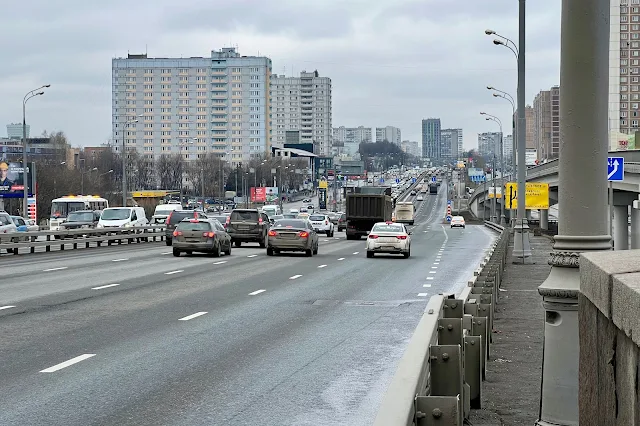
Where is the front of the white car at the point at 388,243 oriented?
away from the camera

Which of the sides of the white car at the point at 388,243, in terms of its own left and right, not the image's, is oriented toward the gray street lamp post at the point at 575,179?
back

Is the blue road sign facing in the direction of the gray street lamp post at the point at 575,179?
yes

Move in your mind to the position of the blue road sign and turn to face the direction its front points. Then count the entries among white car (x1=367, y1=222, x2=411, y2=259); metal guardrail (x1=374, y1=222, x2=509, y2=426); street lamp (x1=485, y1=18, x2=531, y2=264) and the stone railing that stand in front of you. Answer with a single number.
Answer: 2

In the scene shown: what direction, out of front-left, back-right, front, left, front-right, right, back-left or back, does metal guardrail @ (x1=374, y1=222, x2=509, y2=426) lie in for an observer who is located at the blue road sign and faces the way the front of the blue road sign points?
front

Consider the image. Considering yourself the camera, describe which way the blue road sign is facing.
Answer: facing the viewer

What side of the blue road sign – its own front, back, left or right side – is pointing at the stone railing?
front

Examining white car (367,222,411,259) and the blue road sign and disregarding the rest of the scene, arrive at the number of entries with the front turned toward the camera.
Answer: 1

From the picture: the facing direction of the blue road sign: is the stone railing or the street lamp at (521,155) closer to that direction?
the stone railing

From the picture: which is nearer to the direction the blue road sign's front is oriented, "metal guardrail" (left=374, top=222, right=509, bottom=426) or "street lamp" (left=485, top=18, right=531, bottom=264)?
the metal guardrail

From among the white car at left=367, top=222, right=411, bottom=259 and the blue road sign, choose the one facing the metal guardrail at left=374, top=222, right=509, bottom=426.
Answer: the blue road sign
